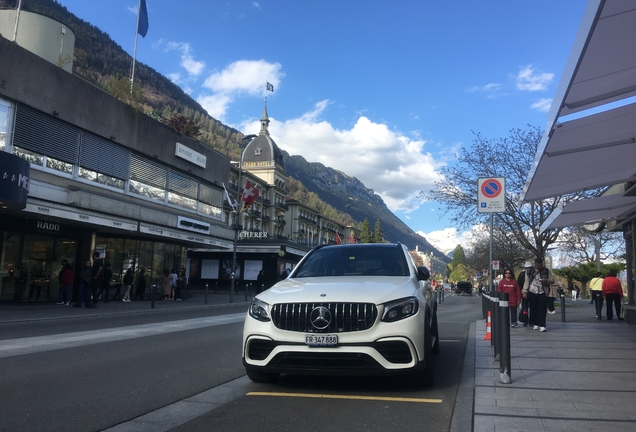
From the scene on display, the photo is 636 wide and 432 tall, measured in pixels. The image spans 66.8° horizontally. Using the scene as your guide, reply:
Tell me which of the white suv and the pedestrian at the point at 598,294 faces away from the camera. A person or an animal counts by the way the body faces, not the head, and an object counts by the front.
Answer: the pedestrian

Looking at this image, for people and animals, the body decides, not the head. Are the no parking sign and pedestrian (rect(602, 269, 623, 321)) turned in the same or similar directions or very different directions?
very different directions

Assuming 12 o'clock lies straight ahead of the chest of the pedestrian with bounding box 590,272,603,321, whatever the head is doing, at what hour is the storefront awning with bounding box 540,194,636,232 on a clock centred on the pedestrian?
The storefront awning is roughly at 6 o'clock from the pedestrian.

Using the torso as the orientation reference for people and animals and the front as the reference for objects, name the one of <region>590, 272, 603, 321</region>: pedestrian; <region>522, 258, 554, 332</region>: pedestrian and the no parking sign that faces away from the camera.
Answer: <region>590, 272, 603, 321</region>: pedestrian

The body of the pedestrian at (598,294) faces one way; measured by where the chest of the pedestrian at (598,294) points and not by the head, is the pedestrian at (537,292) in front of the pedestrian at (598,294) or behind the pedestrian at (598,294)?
behind

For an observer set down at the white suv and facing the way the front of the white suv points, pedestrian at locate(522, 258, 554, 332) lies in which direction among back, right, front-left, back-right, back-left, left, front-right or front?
back-left

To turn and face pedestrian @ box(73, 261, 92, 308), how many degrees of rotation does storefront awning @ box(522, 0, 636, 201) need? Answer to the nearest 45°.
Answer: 0° — it already faces them

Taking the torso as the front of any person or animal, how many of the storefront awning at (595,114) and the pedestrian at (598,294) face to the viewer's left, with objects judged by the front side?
1

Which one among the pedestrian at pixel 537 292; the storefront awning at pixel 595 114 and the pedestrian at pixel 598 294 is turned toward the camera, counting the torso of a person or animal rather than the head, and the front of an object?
the pedestrian at pixel 537 292

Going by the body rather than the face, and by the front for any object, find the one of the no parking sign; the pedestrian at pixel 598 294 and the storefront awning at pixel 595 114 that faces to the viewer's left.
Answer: the storefront awning

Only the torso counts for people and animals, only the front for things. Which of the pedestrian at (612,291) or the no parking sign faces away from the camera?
the pedestrian

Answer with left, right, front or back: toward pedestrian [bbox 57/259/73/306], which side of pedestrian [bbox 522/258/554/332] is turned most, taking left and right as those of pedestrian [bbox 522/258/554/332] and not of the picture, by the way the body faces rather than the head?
right

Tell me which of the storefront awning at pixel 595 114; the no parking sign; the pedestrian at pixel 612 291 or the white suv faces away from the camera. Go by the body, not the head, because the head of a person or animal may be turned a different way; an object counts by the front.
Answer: the pedestrian

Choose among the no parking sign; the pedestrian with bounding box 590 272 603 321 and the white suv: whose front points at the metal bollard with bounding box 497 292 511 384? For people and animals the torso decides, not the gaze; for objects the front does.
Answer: the no parking sign
